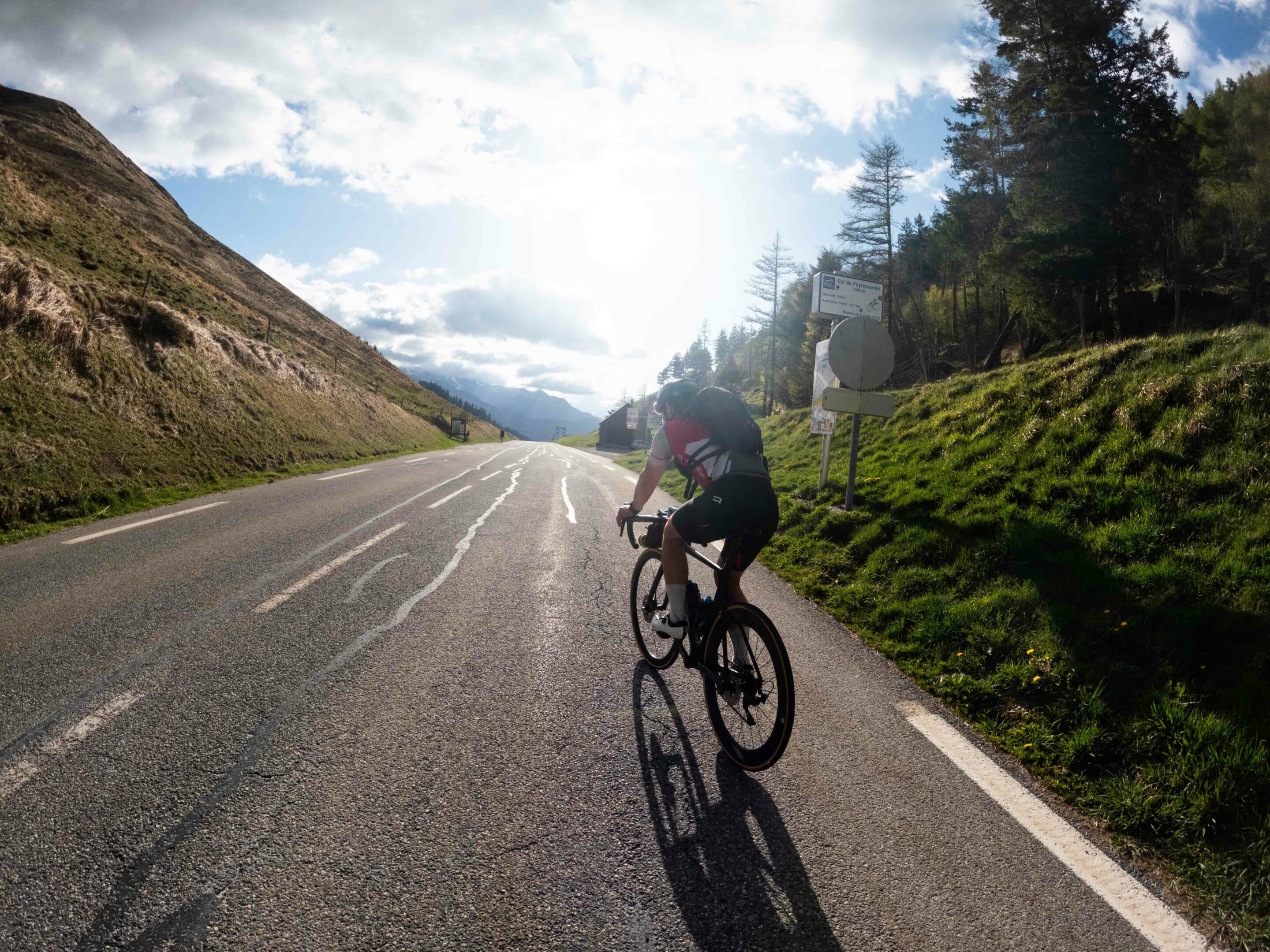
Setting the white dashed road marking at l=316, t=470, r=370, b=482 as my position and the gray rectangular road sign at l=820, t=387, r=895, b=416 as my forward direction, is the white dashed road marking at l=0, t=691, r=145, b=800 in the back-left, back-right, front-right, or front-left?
front-right

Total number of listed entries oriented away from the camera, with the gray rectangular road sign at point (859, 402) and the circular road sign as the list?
2

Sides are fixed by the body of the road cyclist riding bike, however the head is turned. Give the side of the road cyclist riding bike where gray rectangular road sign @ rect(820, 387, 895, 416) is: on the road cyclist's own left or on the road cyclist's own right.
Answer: on the road cyclist's own right

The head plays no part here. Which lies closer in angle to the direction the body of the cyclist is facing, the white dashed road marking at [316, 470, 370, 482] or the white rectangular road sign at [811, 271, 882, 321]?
the white dashed road marking

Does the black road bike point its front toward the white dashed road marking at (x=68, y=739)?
no

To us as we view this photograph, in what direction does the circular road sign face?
facing away from the viewer

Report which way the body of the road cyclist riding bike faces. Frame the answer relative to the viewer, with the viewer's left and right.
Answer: facing away from the viewer and to the left of the viewer

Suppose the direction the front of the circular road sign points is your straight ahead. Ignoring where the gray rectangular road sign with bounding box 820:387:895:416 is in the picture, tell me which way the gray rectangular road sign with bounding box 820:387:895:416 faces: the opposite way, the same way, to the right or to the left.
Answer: the same way
